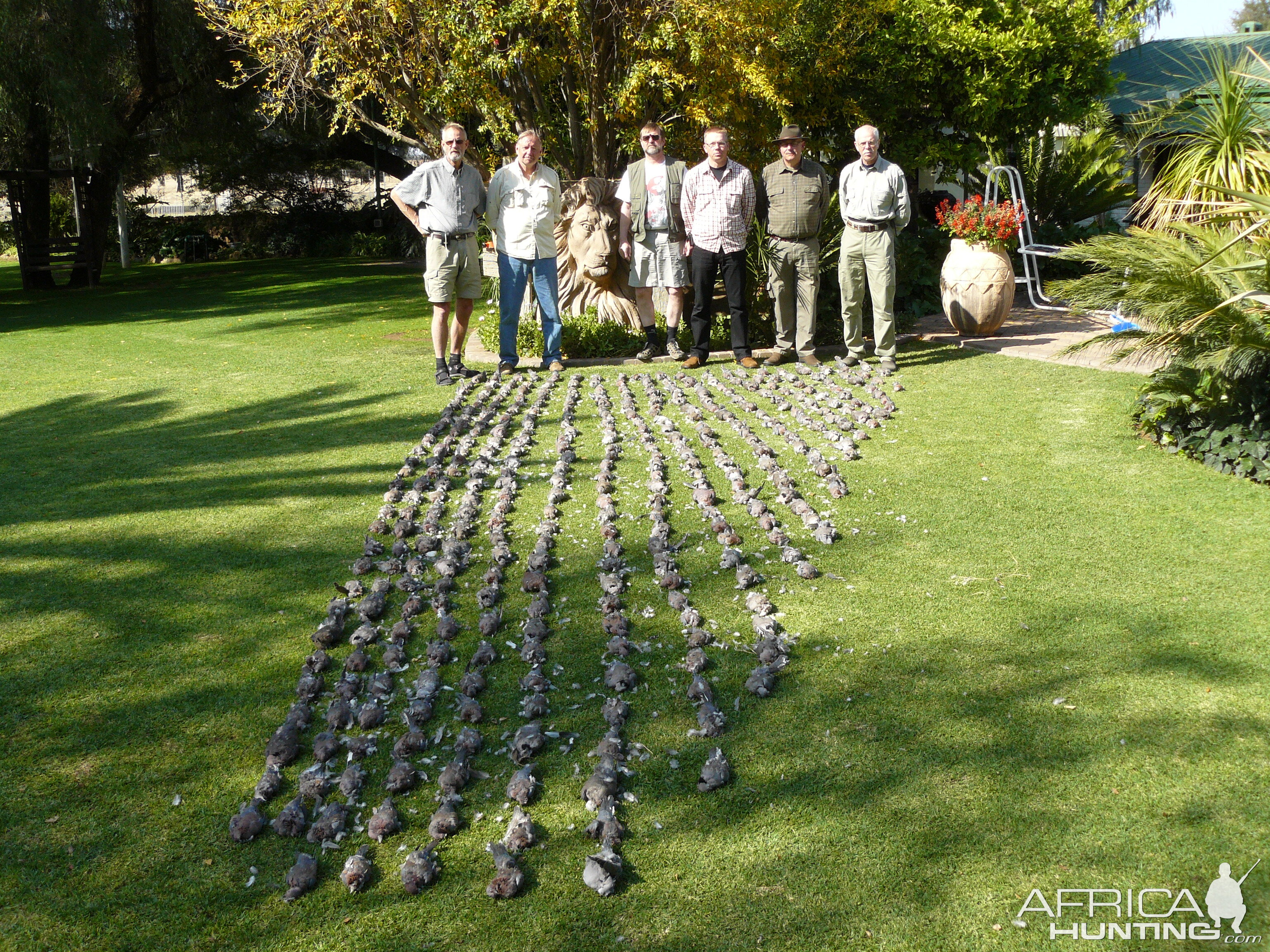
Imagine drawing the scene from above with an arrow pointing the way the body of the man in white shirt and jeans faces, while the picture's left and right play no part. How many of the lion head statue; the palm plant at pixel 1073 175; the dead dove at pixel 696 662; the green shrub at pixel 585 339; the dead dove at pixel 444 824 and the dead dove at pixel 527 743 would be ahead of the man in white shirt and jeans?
3

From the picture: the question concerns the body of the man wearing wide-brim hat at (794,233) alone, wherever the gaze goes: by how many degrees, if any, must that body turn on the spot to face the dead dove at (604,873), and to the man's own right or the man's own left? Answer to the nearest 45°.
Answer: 0° — they already face it

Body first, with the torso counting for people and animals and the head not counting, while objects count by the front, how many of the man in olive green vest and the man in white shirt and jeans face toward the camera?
2

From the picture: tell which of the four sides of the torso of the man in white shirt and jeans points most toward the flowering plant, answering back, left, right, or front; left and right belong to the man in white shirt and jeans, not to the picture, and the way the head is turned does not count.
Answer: left

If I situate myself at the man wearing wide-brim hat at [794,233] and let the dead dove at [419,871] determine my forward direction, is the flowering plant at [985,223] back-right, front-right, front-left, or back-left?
back-left

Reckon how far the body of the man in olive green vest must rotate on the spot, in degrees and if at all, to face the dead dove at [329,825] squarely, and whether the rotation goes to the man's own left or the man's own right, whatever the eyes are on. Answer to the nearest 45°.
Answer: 0° — they already face it

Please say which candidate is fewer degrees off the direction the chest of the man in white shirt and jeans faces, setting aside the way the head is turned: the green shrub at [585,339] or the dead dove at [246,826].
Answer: the dead dove
